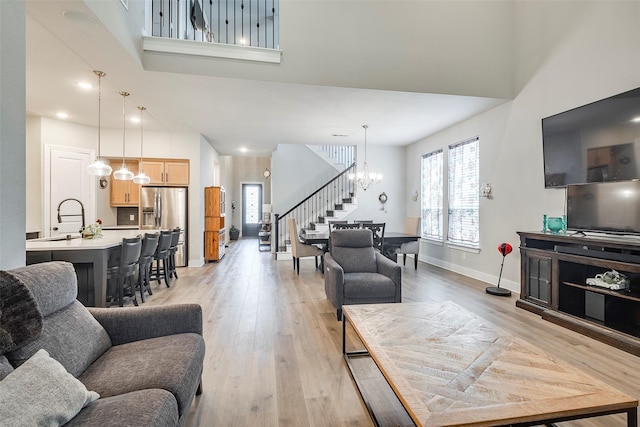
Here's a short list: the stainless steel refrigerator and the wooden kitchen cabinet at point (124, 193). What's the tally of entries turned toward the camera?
2

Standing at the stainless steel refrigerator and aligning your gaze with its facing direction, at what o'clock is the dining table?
The dining table is roughly at 10 o'clock from the stainless steel refrigerator.

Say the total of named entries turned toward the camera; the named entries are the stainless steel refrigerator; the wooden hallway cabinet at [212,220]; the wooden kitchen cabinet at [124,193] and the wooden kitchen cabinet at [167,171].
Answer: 3

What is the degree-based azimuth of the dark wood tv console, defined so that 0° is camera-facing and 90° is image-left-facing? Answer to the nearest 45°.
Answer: approximately 45°

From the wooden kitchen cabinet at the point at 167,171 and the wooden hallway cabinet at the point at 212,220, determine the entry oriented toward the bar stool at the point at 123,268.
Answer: the wooden kitchen cabinet at the point at 167,171

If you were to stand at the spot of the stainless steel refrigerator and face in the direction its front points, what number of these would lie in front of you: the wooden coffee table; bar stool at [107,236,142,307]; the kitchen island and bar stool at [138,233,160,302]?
4

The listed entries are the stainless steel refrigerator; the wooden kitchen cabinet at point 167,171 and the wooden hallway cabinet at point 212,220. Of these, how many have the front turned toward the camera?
2
